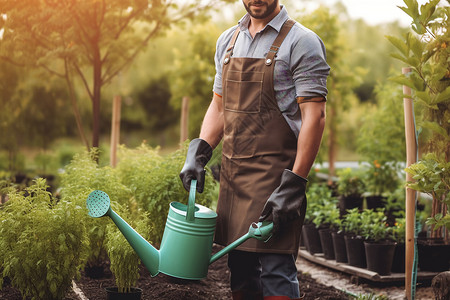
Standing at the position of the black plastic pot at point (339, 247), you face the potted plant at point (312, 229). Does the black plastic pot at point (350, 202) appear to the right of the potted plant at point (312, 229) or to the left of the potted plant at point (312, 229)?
right

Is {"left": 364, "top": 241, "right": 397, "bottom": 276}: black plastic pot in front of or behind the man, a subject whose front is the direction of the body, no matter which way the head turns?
behind

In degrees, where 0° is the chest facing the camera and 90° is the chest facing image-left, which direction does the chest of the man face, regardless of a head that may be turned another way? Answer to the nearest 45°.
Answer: approximately 45°

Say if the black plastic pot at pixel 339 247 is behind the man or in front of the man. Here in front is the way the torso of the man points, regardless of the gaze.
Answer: behind

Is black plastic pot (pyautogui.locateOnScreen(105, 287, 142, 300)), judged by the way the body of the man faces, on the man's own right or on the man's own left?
on the man's own right

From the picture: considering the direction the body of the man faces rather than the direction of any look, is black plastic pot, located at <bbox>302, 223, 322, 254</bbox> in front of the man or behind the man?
behind

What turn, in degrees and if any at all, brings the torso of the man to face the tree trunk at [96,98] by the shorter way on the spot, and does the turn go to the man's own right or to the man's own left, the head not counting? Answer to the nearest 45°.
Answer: approximately 90° to the man's own right
